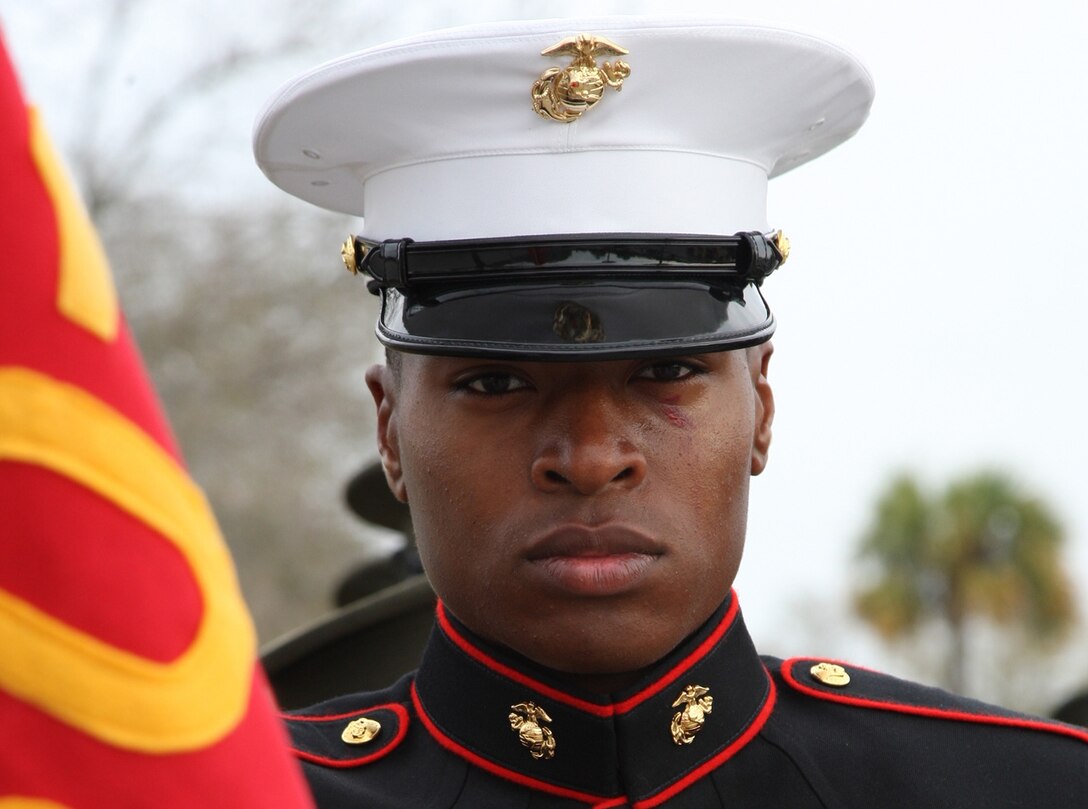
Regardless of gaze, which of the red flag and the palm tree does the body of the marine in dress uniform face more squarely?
the red flag

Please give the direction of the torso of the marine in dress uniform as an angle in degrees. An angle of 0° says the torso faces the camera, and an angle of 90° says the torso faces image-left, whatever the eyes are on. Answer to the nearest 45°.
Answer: approximately 0°

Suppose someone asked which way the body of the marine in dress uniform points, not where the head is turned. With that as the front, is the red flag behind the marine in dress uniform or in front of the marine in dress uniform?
in front

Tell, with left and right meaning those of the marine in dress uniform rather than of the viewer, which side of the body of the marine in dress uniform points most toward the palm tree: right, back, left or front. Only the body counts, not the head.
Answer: back
